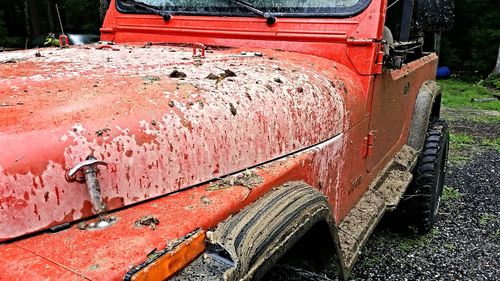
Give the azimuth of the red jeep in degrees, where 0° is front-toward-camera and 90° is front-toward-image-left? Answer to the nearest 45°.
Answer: approximately 45°
